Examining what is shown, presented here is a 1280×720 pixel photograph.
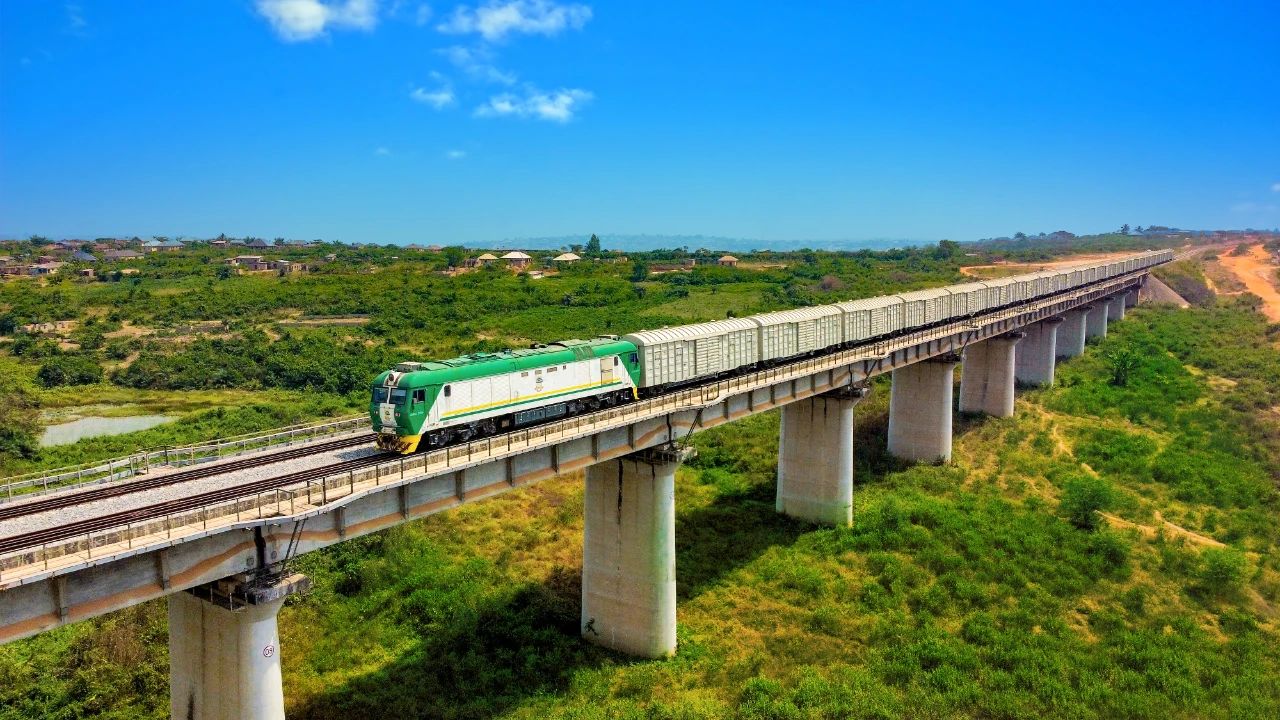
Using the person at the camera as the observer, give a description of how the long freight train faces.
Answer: facing the viewer and to the left of the viewer

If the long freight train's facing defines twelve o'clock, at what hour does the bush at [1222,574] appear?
The bush is roughly at 7 o'clock from the long freight train.

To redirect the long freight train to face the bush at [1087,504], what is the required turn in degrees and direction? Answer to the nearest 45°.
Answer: approximately 180°
